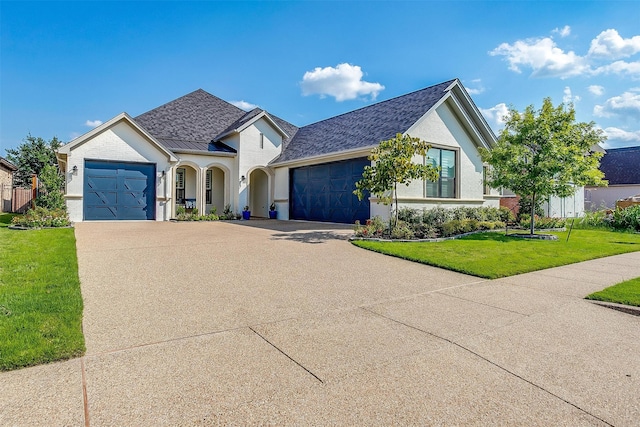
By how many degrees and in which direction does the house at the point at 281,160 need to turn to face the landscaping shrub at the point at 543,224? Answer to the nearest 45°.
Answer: approximately 90° to its left

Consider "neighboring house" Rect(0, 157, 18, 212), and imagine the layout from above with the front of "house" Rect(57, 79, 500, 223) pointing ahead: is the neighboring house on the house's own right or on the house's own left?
on the house's own right

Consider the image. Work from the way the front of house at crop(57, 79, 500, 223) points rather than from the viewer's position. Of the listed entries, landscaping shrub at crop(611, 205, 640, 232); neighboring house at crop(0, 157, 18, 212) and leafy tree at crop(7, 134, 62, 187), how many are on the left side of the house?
1

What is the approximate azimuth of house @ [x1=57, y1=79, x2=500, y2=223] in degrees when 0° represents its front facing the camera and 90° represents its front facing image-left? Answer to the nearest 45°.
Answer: approximately 0°

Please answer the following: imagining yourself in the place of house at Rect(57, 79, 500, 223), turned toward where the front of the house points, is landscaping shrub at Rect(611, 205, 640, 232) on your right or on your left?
on your left

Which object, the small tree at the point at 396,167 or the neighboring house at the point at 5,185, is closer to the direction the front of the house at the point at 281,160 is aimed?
the small tree

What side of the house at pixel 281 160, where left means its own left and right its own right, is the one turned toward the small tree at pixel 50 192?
right
